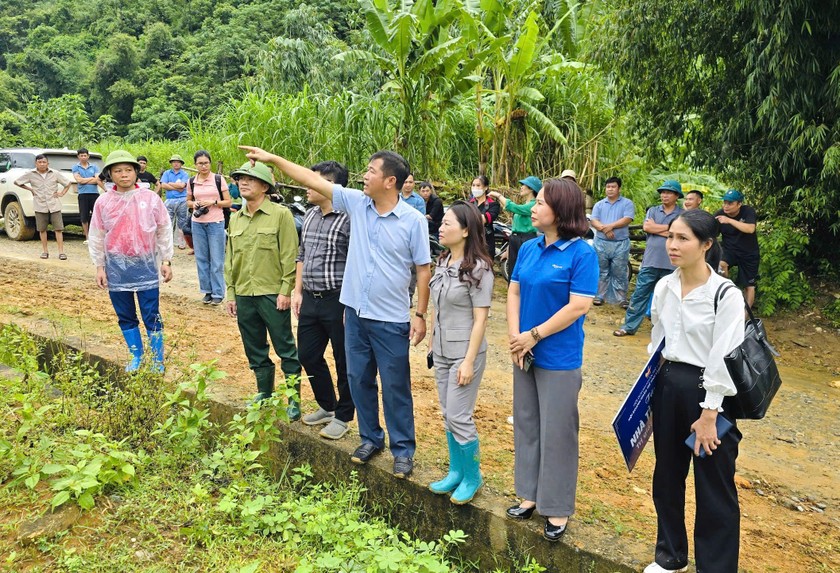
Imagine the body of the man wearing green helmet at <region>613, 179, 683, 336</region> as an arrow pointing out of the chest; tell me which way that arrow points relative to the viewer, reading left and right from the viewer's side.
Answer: facing the viewer and to the left of the viewer

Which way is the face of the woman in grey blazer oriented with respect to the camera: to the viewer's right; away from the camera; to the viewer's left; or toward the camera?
to the viewer's left

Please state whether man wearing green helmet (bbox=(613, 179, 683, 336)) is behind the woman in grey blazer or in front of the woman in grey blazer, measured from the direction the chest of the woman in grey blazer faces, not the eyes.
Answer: behind

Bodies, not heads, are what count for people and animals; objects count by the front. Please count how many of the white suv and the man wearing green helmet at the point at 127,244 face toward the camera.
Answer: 1

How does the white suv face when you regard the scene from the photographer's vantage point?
facing away from the viewer and to the left of the viewer

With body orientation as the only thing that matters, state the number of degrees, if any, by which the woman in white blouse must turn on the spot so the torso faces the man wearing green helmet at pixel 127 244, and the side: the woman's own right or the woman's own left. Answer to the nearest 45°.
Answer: approximately 45° to the woman's own right

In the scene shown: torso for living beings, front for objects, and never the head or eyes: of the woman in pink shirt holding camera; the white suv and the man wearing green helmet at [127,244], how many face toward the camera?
2

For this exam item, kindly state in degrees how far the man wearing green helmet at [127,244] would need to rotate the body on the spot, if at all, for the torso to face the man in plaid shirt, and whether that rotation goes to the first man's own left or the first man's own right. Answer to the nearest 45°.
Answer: approximately 45° to the first man's own left

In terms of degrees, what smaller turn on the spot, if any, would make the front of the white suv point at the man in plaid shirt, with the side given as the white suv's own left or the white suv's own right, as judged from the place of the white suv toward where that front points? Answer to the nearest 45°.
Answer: approximately 135° to the white suv's own left

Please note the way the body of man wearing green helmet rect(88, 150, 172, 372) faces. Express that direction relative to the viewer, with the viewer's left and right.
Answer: facing the viewer
